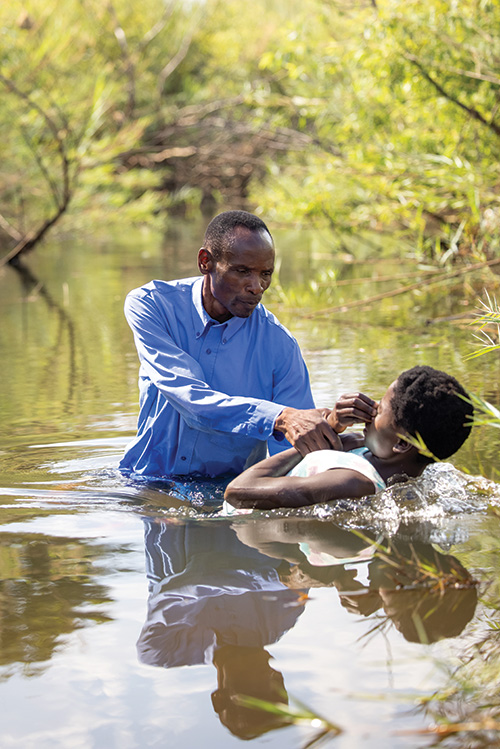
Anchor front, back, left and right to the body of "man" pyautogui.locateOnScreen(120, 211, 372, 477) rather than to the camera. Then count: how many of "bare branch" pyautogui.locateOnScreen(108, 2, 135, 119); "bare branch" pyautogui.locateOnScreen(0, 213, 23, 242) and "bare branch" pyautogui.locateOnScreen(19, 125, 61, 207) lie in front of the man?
0

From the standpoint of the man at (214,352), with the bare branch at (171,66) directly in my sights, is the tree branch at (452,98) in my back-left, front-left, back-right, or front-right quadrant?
front-right

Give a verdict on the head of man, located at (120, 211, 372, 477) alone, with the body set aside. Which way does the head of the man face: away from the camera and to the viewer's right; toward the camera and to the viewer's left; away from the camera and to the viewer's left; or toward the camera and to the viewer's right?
toward the camera and to the viewer's right

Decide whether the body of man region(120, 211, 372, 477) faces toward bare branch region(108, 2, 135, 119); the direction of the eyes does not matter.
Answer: no

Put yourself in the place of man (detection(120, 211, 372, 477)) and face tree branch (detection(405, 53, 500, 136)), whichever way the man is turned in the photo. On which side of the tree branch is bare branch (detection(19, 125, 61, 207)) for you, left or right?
left

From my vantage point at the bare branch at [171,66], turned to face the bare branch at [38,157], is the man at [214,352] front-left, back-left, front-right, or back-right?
front-left

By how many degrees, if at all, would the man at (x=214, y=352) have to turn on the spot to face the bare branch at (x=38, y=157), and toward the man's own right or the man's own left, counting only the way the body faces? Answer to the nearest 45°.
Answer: approximately 135° to the man's own left

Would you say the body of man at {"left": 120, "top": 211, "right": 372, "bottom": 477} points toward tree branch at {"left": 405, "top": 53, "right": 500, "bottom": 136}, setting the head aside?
no

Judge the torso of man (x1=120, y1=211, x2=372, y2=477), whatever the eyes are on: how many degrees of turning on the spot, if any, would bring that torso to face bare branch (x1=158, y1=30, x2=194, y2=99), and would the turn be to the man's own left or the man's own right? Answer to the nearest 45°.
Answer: approximately 135° to the man's own left

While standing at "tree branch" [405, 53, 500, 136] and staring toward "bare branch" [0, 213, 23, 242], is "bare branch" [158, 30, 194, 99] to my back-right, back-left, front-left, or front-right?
front-right

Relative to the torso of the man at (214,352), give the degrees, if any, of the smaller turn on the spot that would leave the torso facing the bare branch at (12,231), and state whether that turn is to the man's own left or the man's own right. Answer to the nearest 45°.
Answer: approximately 135° to the man's own left

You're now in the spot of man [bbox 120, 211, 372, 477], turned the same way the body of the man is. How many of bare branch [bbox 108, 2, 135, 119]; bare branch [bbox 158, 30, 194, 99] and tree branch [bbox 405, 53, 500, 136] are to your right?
0

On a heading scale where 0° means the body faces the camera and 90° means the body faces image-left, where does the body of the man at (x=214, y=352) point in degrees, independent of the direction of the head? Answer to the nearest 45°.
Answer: approximately 315°
